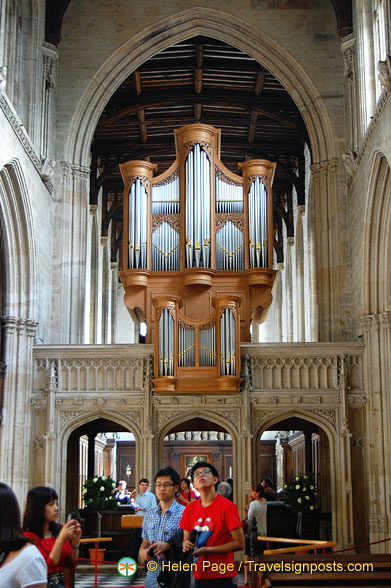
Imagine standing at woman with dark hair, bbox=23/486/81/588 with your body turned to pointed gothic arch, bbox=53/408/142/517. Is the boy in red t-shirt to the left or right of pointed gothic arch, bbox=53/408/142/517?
right

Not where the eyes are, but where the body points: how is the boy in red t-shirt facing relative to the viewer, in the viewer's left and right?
facing the viewer and to the left of the viewer

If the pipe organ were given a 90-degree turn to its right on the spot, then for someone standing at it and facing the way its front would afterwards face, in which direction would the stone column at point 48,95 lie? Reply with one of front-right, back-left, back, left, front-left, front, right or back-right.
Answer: front

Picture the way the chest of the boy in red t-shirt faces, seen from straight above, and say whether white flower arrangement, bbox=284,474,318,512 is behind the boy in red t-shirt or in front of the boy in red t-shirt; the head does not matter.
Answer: behind

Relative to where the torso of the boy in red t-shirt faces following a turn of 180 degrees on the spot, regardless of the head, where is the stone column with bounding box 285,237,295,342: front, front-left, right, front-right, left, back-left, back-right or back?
front-left

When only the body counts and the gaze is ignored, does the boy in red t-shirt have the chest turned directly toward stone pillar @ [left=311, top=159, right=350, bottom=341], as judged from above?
no

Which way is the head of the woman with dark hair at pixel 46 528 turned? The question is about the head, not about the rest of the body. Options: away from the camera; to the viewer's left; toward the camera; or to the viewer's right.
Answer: to the viewer's right

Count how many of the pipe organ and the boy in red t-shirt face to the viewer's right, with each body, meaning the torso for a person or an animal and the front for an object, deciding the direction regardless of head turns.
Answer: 0

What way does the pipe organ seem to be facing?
toward the camera

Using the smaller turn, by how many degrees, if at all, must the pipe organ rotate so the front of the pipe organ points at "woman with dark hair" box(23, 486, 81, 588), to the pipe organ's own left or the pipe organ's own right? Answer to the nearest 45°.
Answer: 0° — it already faces them

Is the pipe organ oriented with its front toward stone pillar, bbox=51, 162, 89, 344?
no

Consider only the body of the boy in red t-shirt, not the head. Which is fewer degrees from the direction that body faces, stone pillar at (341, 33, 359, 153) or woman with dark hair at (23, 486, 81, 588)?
the woman with dark hair

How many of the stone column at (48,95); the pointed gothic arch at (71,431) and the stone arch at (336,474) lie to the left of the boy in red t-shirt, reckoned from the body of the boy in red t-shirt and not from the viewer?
0

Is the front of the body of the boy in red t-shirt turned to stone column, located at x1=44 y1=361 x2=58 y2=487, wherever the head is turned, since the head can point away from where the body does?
no
